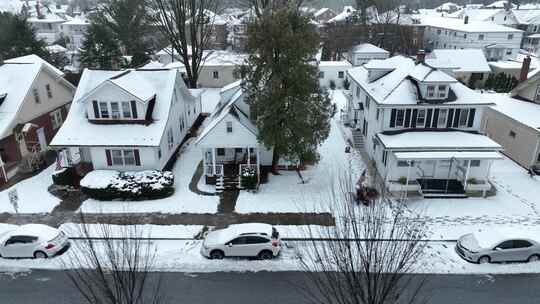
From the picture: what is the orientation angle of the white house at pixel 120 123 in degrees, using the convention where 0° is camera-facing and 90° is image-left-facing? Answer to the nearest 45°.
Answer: approximately 0°

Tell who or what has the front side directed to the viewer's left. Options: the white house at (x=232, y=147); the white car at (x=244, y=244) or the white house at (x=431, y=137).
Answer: the white car

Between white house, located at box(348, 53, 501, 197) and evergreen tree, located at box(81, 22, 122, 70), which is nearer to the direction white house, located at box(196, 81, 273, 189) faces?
the white house

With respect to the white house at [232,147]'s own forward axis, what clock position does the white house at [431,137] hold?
the white house at [431,137] is roughly at 9 o'clock from the white house at [232,147].

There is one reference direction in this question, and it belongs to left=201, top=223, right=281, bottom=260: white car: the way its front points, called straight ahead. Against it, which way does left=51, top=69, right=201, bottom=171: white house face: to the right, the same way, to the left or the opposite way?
to the left

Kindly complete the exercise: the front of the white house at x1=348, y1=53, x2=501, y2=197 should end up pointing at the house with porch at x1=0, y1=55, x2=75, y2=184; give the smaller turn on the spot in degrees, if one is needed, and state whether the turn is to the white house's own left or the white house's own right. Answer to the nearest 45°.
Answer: approximately 90° to the white house's own right

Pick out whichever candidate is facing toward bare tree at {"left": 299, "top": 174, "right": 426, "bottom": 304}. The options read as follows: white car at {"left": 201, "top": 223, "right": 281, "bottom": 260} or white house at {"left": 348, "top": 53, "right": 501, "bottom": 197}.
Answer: the white house

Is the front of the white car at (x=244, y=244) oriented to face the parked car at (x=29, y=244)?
yes

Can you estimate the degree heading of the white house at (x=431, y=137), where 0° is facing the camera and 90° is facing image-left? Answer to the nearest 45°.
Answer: approximately 0°

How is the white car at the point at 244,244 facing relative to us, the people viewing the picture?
facing to the left of the viewer

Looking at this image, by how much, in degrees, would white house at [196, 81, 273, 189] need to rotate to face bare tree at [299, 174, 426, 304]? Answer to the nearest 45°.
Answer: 0° — it already faces it

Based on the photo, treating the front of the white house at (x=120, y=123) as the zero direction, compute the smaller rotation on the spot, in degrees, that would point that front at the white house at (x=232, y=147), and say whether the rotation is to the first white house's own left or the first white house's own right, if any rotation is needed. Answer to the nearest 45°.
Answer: approximately 45° to the first white house's own left

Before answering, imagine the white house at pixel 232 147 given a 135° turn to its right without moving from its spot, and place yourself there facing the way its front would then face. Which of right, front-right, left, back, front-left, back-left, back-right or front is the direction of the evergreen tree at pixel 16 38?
front
